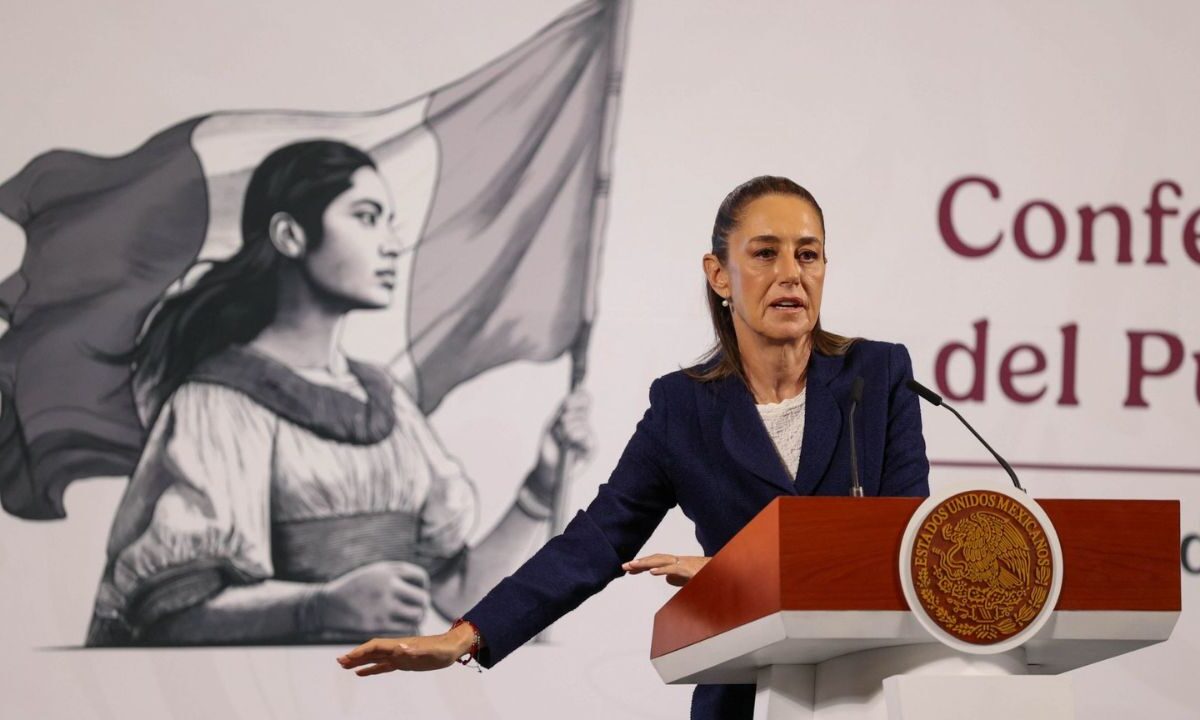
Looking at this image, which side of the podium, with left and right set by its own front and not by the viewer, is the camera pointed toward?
front

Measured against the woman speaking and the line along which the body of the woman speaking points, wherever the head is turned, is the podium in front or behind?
in front

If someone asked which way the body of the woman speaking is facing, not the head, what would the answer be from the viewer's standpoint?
toward the camera

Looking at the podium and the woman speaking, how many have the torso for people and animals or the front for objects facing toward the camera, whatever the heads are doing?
2

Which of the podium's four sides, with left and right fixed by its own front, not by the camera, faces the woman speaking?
back
